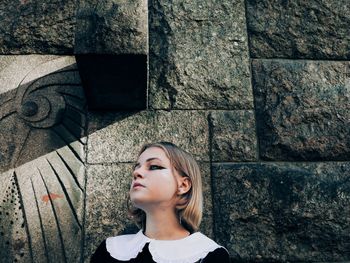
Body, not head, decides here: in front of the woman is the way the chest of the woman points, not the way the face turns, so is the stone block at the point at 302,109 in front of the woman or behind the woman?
behind

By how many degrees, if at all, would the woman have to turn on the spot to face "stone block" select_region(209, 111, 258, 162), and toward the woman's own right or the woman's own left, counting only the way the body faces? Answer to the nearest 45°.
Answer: approximately 180°

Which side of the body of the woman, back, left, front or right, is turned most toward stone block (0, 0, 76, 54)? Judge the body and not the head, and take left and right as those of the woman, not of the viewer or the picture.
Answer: right

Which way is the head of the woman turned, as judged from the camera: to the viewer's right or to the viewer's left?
to the viewer's left

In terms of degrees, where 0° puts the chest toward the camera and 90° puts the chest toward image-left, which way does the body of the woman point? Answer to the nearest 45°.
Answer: approximately 45°

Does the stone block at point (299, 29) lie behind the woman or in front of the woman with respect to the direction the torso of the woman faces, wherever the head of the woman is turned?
behind
